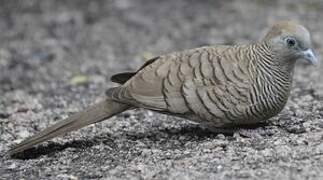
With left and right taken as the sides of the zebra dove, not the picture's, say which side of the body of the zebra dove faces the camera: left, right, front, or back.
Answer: right
